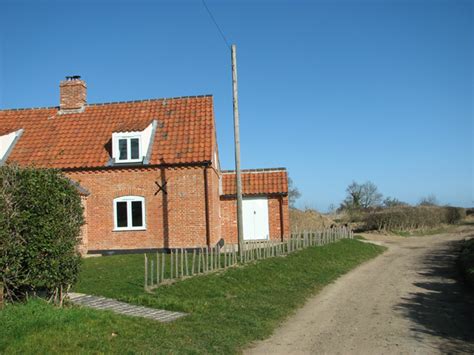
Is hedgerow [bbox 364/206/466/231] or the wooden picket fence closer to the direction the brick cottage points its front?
the wooden picket fence

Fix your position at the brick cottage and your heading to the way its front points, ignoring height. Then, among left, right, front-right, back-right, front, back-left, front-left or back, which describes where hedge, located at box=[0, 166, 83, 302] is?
front

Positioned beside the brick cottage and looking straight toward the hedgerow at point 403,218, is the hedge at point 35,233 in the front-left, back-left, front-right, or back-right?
back-right

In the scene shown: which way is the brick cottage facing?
toward the camera

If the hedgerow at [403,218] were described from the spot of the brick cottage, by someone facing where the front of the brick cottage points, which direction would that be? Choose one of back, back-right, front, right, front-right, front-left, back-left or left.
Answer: back-left

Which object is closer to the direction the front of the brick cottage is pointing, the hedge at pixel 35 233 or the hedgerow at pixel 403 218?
the hedge
